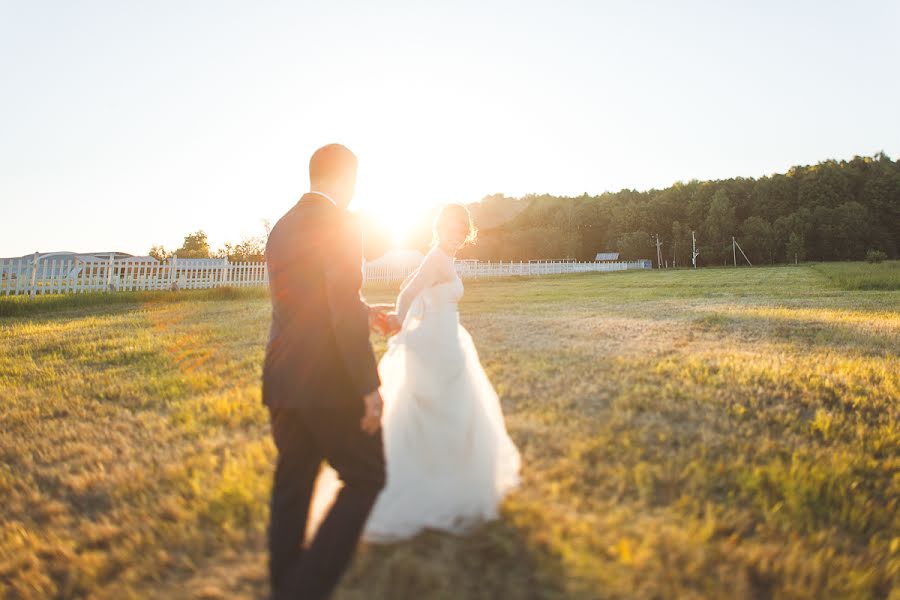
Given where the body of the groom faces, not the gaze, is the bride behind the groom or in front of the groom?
in front

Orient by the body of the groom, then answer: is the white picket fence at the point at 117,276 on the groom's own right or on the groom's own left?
on the groom's own left

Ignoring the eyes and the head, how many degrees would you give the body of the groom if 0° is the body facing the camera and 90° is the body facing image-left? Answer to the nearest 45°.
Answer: approximately 225°

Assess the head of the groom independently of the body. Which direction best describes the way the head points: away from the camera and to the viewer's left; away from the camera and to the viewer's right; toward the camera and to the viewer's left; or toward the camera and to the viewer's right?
away from the camera and to the viewer's right
